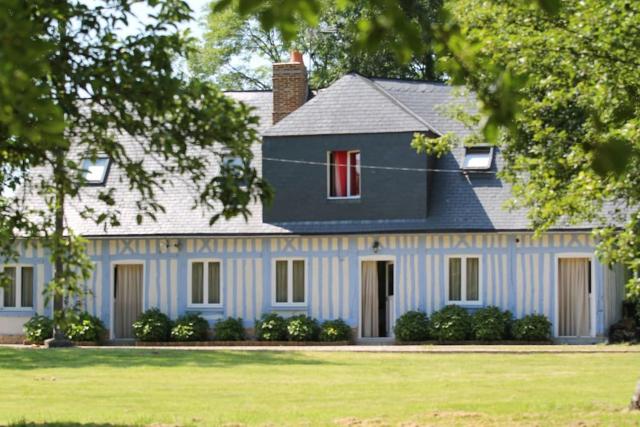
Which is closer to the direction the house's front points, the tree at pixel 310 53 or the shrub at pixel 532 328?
the shrub

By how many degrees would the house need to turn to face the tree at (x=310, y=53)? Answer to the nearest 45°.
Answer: approximately 180°

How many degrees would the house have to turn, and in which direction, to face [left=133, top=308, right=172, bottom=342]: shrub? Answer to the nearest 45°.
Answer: approximately 90° to its right

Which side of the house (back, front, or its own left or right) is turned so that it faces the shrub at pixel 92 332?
right

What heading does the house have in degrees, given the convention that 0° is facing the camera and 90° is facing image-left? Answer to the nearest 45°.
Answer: approximately 0°
